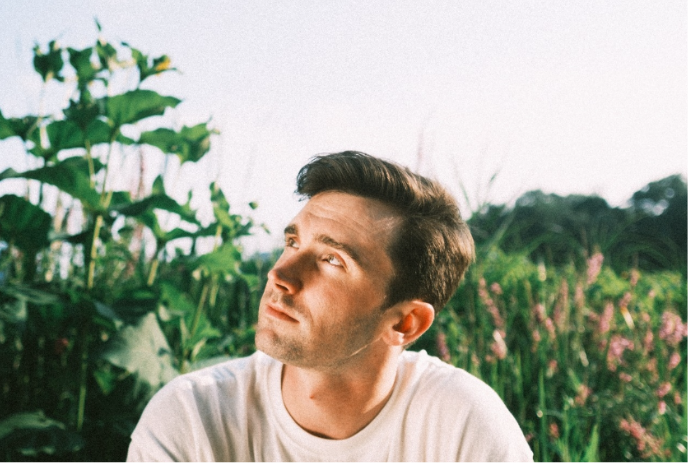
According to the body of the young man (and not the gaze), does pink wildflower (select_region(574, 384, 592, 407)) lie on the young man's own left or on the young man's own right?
on the young man's own left

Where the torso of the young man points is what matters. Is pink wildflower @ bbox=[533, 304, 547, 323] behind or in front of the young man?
behind

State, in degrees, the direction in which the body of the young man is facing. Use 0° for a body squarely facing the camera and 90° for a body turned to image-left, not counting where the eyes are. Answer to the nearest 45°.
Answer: approximately 0°

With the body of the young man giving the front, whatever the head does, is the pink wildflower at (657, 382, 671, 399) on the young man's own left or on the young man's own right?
on the young man's own left

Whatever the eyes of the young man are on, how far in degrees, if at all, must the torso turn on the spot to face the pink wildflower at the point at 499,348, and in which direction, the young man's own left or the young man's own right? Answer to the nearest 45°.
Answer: approximately 135° to the young man's own left

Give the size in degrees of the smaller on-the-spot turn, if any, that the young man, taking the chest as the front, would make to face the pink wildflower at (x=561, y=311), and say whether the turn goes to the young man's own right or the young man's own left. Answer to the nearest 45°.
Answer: approximately 135° to the young man's own left

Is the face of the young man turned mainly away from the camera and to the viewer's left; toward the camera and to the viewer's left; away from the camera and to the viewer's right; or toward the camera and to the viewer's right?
toward the camera and to the viewer's left
